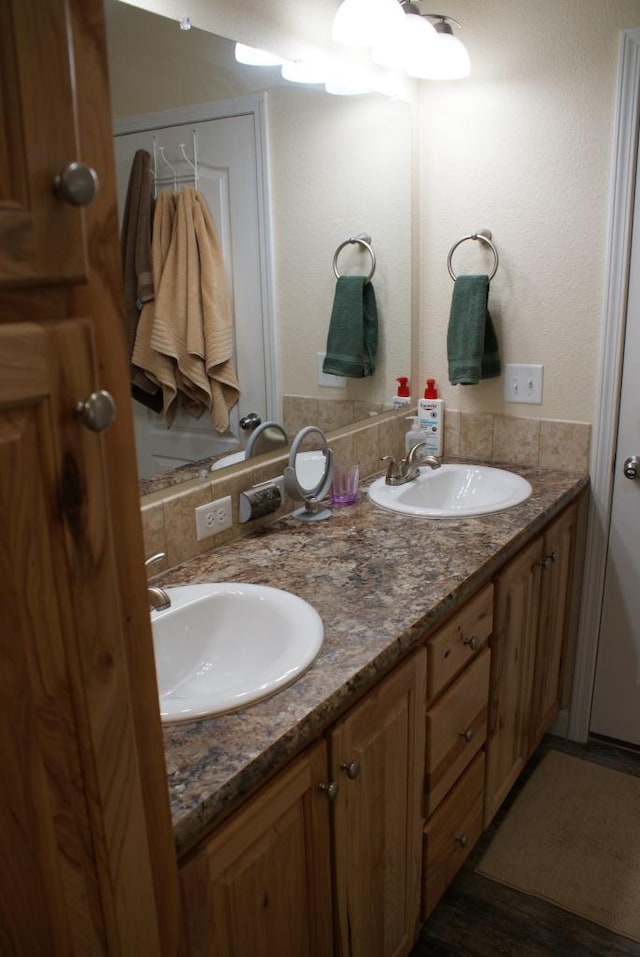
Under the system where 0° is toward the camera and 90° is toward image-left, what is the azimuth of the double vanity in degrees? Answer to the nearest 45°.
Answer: approximately 315°

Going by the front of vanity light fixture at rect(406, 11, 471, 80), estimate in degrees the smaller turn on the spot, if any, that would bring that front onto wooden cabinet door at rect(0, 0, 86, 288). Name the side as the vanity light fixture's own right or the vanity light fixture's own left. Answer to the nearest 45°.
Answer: approximately 45° to the vanity light fixture's own right
